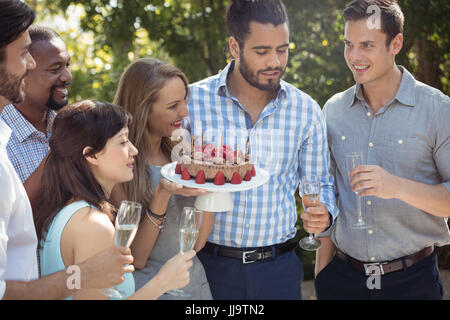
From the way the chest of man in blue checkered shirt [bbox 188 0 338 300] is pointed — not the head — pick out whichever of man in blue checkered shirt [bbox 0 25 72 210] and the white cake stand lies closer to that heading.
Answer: the white cake stand

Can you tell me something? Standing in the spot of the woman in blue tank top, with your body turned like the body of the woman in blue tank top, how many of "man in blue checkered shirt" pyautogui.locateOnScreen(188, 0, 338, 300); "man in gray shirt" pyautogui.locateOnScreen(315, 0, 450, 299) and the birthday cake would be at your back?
0

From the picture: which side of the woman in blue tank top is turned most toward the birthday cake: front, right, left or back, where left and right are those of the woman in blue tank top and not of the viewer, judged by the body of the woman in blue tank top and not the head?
front

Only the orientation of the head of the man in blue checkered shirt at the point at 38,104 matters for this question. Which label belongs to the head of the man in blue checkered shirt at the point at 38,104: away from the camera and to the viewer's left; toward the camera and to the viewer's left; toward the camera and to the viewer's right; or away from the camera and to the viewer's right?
toward the camera and to the viewer's right

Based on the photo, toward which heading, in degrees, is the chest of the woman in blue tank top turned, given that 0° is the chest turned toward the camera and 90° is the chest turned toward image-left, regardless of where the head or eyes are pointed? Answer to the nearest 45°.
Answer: approximately 270°

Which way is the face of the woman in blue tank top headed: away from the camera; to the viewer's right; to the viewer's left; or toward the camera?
to the viewer's right

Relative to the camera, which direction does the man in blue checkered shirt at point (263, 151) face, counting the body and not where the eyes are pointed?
toward the camera

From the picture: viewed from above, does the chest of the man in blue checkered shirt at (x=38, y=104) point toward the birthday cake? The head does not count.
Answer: yes

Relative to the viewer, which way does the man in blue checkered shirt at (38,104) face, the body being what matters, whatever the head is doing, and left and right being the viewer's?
facing the viewer and to the right of the viewer

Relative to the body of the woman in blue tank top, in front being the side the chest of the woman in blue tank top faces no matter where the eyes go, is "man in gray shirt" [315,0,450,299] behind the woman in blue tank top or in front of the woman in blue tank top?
in front

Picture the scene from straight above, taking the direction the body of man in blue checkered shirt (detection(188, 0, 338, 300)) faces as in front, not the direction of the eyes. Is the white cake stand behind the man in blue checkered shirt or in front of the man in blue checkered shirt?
in front

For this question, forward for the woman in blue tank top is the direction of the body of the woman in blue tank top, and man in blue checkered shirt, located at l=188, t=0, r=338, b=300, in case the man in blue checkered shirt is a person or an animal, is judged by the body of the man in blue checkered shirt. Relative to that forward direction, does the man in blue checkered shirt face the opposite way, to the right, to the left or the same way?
to the right

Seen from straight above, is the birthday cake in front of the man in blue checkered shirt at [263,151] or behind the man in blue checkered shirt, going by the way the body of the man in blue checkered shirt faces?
in front

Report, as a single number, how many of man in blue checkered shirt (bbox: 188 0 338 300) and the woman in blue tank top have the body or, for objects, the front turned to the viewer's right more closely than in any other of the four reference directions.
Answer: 1

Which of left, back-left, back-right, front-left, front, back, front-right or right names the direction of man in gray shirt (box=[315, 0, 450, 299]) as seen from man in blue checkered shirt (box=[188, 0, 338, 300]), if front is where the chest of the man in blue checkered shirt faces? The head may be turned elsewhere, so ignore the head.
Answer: left

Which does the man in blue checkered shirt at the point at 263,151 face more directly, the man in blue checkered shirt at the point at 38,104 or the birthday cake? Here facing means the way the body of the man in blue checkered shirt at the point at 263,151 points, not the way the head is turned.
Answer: the birthday cake
